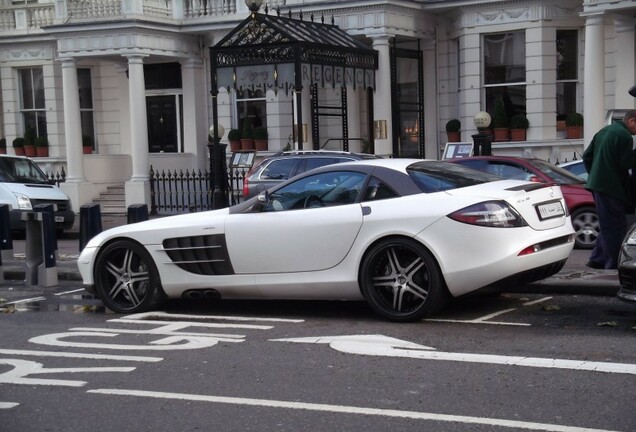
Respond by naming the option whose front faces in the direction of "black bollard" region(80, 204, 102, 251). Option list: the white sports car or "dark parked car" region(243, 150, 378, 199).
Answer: the white sports car

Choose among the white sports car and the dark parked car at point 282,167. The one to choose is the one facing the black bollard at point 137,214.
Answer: the white sports car

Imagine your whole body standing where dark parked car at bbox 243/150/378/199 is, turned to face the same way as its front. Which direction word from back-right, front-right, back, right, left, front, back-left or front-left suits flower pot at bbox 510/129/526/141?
front-left

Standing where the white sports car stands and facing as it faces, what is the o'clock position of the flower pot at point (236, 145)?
The flower pot is roughly at 1 o'clock from the white sports car.

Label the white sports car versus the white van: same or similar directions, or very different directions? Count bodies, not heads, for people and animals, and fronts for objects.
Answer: very different directions

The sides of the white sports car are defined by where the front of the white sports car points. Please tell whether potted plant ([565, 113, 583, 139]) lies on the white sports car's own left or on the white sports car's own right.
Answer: on the white sports car's own right

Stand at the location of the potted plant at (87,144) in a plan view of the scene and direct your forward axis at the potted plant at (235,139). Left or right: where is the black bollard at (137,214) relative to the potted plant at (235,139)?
right

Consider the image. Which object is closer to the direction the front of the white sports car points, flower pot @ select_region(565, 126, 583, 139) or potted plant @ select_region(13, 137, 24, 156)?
the potted plant

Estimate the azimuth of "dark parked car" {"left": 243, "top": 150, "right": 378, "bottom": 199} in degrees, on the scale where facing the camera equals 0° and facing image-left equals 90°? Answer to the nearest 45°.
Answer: approximately 270°

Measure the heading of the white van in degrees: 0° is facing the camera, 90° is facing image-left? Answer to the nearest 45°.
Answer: approximately 315°

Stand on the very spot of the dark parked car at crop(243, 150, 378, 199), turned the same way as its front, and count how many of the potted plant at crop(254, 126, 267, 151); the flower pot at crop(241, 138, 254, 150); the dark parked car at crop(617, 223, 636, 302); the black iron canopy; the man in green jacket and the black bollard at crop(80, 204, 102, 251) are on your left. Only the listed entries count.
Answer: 3

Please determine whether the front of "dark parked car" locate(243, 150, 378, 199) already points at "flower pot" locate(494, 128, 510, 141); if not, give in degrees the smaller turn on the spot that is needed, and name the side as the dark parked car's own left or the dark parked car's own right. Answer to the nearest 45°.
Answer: approximately 45° to the dark parked car's own left

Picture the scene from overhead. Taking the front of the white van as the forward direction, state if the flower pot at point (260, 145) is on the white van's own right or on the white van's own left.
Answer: on the white van's own left

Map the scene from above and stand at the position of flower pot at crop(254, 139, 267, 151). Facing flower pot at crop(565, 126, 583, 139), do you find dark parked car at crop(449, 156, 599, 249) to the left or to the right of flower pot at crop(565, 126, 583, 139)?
right

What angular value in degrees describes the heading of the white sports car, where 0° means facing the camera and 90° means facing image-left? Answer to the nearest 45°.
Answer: approximately 135°
